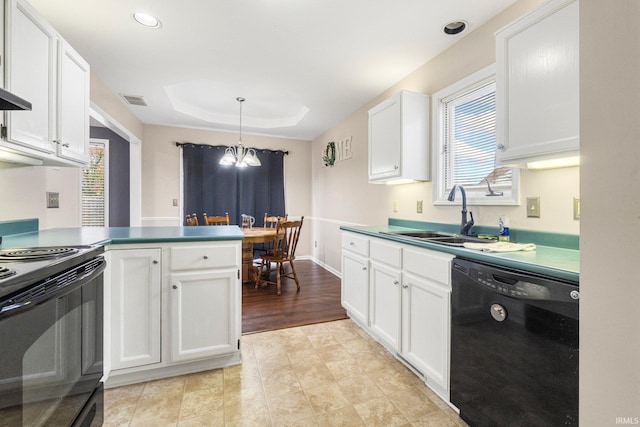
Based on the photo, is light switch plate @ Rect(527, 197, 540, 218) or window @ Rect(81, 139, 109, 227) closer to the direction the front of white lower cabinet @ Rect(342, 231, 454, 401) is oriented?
the window

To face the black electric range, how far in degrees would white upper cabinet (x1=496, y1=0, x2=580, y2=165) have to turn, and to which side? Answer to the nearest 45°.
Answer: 0° — it already faces it

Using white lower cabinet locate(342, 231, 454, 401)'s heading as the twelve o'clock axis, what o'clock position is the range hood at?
The range hood is roughly at 12 o'clock from the white lower cabinet.

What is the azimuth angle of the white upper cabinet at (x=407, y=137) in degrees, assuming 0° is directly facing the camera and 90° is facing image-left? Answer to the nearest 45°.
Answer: approximately 45°

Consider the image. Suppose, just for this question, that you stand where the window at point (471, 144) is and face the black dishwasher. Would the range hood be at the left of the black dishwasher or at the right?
right

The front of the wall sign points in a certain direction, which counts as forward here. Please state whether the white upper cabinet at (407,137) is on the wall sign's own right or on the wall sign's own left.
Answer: on the wall sign's own left

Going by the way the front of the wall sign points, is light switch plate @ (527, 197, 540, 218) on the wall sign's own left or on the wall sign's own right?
on the wall sign's own left

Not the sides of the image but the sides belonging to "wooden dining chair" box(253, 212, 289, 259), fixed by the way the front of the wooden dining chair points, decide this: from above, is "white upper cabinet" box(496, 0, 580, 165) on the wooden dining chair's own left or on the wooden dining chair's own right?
on the wooden dining chair's own left

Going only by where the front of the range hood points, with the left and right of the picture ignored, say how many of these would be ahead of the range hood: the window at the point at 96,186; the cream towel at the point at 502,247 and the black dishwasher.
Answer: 2

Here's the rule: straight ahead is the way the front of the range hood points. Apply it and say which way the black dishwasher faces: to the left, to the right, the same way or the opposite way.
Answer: the opposite way

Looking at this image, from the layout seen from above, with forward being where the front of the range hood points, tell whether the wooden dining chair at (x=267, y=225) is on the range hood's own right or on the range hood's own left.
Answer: on the range hood's own left
